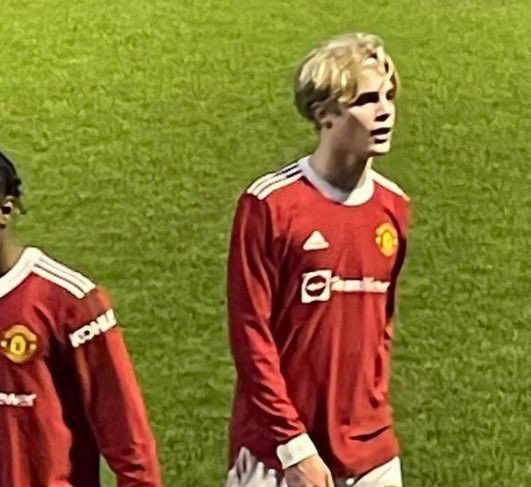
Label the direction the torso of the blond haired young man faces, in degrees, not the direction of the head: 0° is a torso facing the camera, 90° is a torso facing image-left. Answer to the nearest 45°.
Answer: approximately 315°
